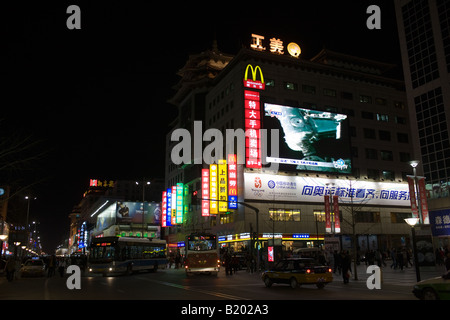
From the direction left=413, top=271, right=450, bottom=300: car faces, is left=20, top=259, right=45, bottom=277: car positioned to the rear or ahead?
ahead

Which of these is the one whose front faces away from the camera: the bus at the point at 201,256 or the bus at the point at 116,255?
the bus at the point at 201,256

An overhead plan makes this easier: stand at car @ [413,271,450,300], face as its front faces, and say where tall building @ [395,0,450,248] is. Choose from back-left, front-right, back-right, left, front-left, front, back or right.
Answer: right

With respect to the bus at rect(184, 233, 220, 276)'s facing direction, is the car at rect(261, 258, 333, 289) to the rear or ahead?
to the rear

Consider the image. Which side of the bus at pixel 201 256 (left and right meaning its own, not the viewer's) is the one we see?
back

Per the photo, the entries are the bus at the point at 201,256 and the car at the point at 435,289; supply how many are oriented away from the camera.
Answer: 1

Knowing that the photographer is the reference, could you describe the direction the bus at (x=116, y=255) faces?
facing the viewer and to the left of the viewer

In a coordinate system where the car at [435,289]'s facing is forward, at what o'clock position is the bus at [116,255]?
The bus is roughly at 1 o'clock from the car.

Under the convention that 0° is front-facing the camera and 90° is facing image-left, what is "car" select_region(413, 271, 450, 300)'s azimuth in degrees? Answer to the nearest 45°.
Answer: approximately 90°

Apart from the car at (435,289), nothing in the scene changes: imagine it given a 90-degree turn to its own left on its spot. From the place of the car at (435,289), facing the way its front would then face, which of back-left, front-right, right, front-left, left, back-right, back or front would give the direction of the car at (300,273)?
back-right
